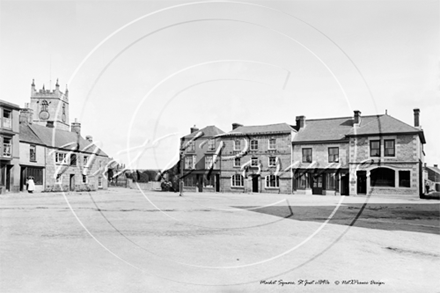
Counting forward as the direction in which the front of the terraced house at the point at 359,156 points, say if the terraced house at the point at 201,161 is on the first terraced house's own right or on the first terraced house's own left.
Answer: on the first terraced house's own right

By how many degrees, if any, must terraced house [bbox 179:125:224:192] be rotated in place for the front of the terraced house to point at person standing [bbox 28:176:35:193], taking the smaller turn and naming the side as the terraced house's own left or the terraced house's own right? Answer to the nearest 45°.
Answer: approximately 45° to the terraced house's own right

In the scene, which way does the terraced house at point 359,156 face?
toward the camera

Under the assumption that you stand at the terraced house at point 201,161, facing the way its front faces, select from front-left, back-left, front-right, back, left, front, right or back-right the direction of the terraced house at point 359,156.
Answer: front-left

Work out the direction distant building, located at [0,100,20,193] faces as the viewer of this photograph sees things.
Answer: facing the viewer and to the right of the viewer

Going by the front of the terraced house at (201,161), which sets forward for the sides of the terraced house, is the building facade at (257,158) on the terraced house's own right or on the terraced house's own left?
on the terraced house's own left

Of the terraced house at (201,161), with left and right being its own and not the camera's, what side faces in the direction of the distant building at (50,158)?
right

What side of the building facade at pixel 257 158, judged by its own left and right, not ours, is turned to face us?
front

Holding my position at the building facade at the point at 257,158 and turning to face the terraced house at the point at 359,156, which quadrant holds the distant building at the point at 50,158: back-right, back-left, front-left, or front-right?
back-right

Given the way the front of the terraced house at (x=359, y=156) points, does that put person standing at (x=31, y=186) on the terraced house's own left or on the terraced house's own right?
on the terraced house's own right

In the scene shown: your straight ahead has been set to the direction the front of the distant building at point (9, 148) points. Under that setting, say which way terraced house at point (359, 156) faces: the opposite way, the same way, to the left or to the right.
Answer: to the right
